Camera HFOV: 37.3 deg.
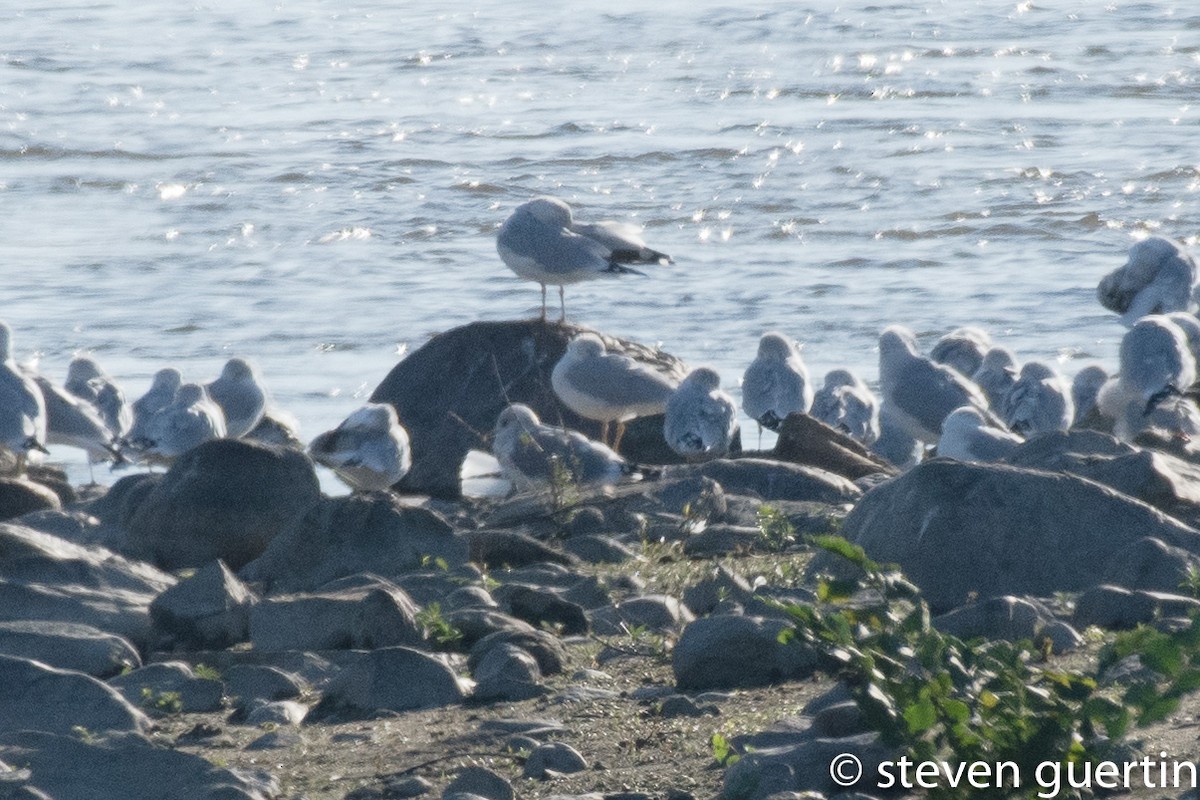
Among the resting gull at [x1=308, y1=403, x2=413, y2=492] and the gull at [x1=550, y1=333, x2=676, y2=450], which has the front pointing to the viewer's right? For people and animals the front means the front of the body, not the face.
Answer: the resting gull

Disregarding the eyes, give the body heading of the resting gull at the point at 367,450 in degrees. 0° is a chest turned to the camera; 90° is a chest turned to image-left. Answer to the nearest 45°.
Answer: approximately 270°

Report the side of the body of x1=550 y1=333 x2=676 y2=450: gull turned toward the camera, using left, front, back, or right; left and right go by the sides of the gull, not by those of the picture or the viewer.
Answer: left

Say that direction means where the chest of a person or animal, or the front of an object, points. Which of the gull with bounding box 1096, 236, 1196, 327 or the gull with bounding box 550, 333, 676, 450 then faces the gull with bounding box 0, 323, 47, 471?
the gull with bounding box 550, 333, 676, 450

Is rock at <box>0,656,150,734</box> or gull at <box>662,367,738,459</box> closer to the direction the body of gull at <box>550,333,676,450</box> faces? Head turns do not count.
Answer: the rock

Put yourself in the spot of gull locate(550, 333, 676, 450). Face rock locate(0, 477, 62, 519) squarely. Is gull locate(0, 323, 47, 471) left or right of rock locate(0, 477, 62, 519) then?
right

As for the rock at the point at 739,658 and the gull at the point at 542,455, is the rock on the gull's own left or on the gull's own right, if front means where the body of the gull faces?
on the gull's own left

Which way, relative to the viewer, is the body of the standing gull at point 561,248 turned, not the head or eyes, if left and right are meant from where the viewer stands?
facing to the left of the viewer

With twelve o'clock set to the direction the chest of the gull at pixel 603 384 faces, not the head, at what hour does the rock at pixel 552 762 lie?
The rock is roughly at 9 o'clock from the gull.

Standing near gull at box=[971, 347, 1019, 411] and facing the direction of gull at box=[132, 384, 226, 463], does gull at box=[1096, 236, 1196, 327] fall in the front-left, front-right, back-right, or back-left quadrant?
back-right

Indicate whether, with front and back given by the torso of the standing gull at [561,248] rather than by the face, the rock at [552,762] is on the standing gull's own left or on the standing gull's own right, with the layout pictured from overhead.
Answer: on the standing gull's own left

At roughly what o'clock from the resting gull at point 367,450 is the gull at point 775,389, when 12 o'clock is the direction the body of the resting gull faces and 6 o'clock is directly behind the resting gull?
The gull is roughly at 11 o'clock from the resting gull.
